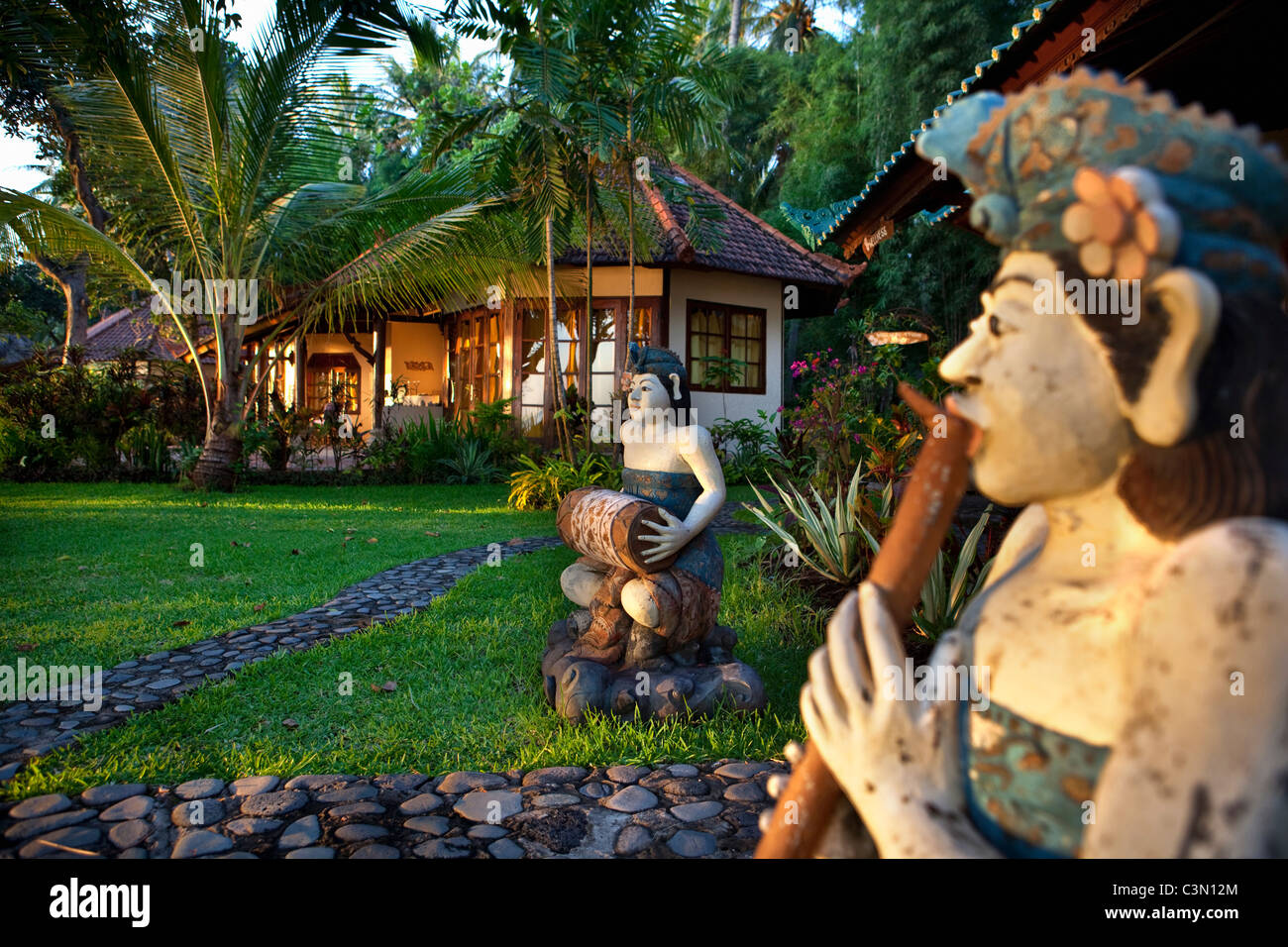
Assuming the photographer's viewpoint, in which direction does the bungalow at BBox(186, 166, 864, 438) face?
facing the viewer and to the left of the viewer

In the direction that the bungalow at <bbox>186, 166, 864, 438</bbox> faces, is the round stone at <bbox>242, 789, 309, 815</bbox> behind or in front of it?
in front

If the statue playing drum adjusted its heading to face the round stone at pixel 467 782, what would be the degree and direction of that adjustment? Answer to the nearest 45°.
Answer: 0° — it already faces it

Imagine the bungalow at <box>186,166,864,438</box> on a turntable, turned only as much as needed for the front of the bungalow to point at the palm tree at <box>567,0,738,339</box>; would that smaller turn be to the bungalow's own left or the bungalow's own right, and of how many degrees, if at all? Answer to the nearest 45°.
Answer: approximately 45° to the bungalow's own left

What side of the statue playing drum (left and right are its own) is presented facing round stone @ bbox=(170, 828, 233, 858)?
front

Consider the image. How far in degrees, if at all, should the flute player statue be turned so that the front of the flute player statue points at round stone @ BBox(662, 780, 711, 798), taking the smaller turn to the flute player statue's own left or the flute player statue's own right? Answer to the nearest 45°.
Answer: approximately 45° to the flute player statue's own right

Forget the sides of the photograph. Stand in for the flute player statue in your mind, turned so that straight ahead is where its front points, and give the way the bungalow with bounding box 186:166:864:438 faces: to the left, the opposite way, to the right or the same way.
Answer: to the left

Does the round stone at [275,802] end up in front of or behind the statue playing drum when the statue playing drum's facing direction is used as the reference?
in front

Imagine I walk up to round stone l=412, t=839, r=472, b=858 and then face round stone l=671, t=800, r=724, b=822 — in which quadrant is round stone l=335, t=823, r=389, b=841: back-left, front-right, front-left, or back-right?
back-left

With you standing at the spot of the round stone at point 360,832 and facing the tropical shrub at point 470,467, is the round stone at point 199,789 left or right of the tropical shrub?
left

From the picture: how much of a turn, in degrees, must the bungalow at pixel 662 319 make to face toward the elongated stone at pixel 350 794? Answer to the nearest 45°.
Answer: approximately 45° to its left

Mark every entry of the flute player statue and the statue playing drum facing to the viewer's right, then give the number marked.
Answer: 0

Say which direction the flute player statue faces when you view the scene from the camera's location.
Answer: facing to the left of the viewer
